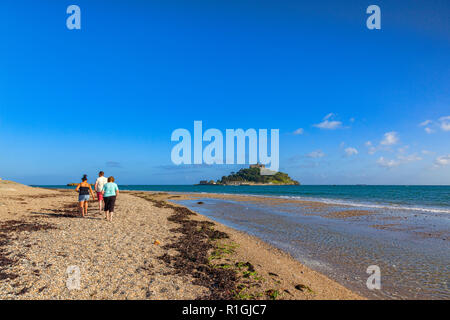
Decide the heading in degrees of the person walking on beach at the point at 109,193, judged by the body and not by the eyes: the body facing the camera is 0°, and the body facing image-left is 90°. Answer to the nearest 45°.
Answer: approximately 180°
